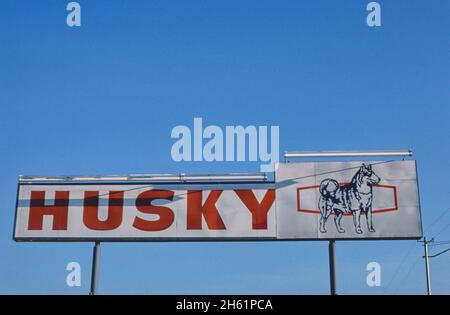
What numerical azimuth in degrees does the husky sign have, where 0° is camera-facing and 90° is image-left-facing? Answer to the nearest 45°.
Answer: approximately 0°
